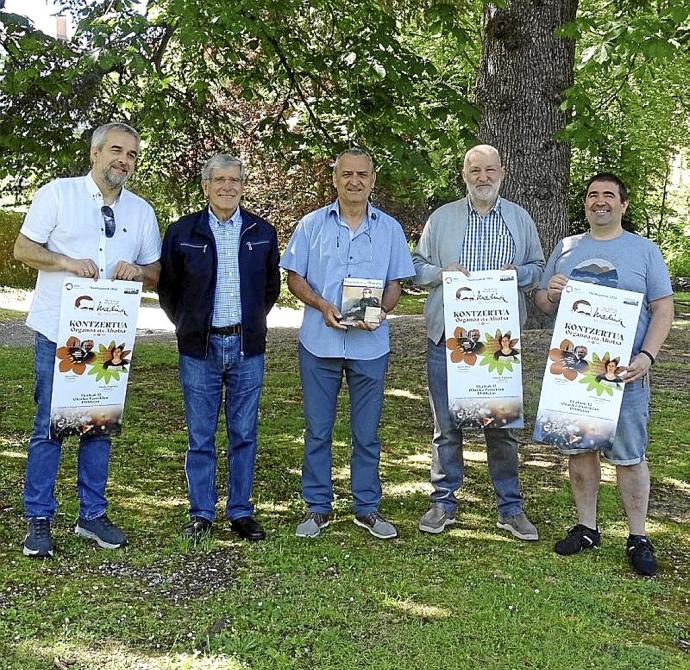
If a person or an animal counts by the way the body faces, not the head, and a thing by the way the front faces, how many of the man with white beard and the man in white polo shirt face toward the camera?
2

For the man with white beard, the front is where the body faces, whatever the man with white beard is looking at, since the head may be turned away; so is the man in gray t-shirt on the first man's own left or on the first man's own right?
on the first man's own left

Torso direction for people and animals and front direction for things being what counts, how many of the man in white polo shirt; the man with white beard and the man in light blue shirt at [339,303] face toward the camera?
3

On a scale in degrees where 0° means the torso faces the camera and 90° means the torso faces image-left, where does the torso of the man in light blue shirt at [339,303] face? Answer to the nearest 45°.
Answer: approximately 0°

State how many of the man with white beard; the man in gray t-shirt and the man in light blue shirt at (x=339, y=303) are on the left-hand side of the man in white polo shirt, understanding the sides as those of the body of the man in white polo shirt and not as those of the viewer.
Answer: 3

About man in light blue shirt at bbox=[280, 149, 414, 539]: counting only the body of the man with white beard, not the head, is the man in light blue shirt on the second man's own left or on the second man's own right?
on the second man's own right

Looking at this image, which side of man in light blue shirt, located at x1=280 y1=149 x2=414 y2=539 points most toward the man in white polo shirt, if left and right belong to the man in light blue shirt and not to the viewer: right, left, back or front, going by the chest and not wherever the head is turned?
right

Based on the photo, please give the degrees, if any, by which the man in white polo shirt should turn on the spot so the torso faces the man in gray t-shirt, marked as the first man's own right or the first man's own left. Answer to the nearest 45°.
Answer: approximately 90° to the first man's own left

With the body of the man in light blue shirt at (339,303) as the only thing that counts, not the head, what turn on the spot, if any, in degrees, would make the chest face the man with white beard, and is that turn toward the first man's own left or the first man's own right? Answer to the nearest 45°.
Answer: approximately 90° to the first man's own left

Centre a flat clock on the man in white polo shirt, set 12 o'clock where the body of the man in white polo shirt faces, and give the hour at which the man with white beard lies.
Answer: The man with white beard is roughly at 9 o'clock from the man in white polo shirt.

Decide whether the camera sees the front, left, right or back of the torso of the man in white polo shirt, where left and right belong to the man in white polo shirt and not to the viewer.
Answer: front

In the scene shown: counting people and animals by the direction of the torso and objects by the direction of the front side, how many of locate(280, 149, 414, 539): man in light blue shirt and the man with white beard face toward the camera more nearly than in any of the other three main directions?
2

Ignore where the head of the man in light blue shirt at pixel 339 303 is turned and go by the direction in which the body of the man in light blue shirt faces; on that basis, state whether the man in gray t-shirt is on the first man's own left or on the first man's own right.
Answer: on the first man's own left

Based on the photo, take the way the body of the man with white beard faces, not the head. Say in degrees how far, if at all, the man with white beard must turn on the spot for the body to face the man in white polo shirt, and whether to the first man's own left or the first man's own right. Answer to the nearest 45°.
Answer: approximately 90° to the first man's own right

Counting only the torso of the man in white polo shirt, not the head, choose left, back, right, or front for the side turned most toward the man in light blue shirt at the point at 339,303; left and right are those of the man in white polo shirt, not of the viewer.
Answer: left
